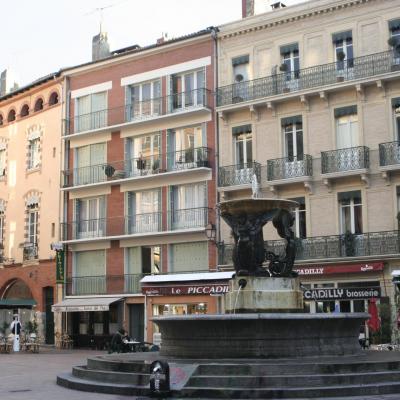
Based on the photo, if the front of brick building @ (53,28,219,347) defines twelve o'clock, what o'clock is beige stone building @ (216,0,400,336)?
The beige stone building is roughly at 9 o'clock from the brick building.

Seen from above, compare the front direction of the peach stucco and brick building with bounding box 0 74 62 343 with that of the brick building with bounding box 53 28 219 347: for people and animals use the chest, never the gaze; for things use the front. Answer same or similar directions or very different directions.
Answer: same or similar directions

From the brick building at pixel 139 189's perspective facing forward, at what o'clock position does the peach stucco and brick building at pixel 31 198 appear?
The peach stucco and brick building is roughly at 3 o'clock from the brick building.

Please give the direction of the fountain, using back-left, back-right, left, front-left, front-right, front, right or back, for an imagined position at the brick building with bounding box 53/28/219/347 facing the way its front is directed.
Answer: front-left

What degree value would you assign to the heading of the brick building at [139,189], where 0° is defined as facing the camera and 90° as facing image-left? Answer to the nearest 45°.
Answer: approximately 45°

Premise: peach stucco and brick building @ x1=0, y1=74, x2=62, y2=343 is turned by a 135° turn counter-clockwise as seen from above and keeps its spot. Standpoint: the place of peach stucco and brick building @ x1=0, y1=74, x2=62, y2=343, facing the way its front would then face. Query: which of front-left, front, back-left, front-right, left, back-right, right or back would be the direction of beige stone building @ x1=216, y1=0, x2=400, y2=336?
front-right

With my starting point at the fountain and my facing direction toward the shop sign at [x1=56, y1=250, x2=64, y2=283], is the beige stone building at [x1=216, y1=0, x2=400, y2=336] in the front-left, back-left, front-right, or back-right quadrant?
front-right

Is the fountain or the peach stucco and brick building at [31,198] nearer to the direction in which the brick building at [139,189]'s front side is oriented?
the fountain

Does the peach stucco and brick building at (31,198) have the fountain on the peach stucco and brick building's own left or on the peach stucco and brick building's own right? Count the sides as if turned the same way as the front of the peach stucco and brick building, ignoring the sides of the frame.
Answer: on the peach stucco and brick building's own left

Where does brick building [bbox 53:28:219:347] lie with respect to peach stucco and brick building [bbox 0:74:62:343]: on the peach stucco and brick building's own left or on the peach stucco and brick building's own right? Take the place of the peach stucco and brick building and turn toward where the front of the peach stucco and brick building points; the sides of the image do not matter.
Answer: on the peach stucco and brick building's own left
